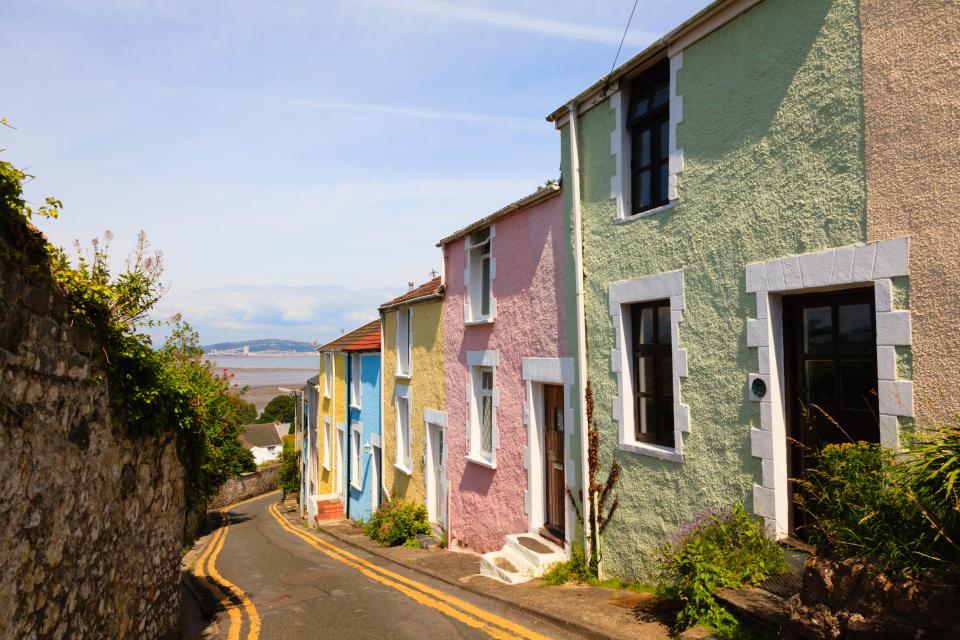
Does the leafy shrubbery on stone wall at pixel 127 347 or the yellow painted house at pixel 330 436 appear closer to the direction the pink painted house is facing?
the leafy shrubbery on stone wall

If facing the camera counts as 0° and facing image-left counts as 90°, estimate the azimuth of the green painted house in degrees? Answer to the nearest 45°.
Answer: approximately 45°

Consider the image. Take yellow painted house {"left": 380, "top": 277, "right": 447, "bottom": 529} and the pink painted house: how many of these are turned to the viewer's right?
0

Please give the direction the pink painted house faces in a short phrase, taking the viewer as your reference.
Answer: facing the viewer and to the left of the viewer

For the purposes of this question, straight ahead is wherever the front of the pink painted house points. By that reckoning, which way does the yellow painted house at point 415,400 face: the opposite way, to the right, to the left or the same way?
the same way

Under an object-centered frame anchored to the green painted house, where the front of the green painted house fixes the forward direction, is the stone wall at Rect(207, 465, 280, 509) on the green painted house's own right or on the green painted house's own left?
on the green painted house's own right

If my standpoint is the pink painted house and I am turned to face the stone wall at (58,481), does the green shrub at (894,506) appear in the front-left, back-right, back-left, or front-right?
front-left

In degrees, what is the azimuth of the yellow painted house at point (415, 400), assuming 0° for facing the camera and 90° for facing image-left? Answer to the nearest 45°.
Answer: approximately 45°

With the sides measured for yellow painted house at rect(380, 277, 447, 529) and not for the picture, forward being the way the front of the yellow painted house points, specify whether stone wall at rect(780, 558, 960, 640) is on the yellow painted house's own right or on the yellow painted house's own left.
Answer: on the yellow painted house's own left

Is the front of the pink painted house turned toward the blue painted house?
no

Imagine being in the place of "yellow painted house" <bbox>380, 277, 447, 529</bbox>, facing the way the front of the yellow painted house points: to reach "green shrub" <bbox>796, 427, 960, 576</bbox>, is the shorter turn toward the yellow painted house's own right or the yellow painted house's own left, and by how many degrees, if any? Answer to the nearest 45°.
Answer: approximately 45° to the yellow painted house's own left

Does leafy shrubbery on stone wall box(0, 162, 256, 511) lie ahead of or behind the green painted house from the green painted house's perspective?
ahead

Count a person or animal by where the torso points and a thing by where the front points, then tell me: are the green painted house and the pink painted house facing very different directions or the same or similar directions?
same or similar directions

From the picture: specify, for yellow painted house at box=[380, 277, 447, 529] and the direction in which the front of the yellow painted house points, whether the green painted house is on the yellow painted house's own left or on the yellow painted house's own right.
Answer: on the yellow painted house's own left

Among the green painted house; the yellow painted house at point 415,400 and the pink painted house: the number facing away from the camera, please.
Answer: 0

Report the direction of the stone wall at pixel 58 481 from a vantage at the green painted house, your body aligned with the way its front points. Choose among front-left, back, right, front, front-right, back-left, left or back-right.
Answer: front

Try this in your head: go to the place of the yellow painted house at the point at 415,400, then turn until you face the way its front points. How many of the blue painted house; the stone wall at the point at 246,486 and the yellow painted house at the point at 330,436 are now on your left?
0

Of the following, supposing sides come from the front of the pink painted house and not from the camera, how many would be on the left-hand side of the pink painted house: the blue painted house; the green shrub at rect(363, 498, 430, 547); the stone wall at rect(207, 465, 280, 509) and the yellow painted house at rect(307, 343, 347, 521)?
0
